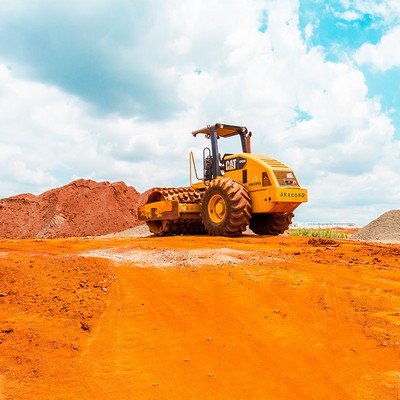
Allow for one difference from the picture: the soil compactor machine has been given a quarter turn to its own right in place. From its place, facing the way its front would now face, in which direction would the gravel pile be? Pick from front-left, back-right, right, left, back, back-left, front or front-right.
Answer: front

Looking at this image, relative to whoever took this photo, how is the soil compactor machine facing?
facing away from the viewer and to the left of the viewer

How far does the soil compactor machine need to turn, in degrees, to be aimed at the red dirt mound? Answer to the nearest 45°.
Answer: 0° — it already faces it
